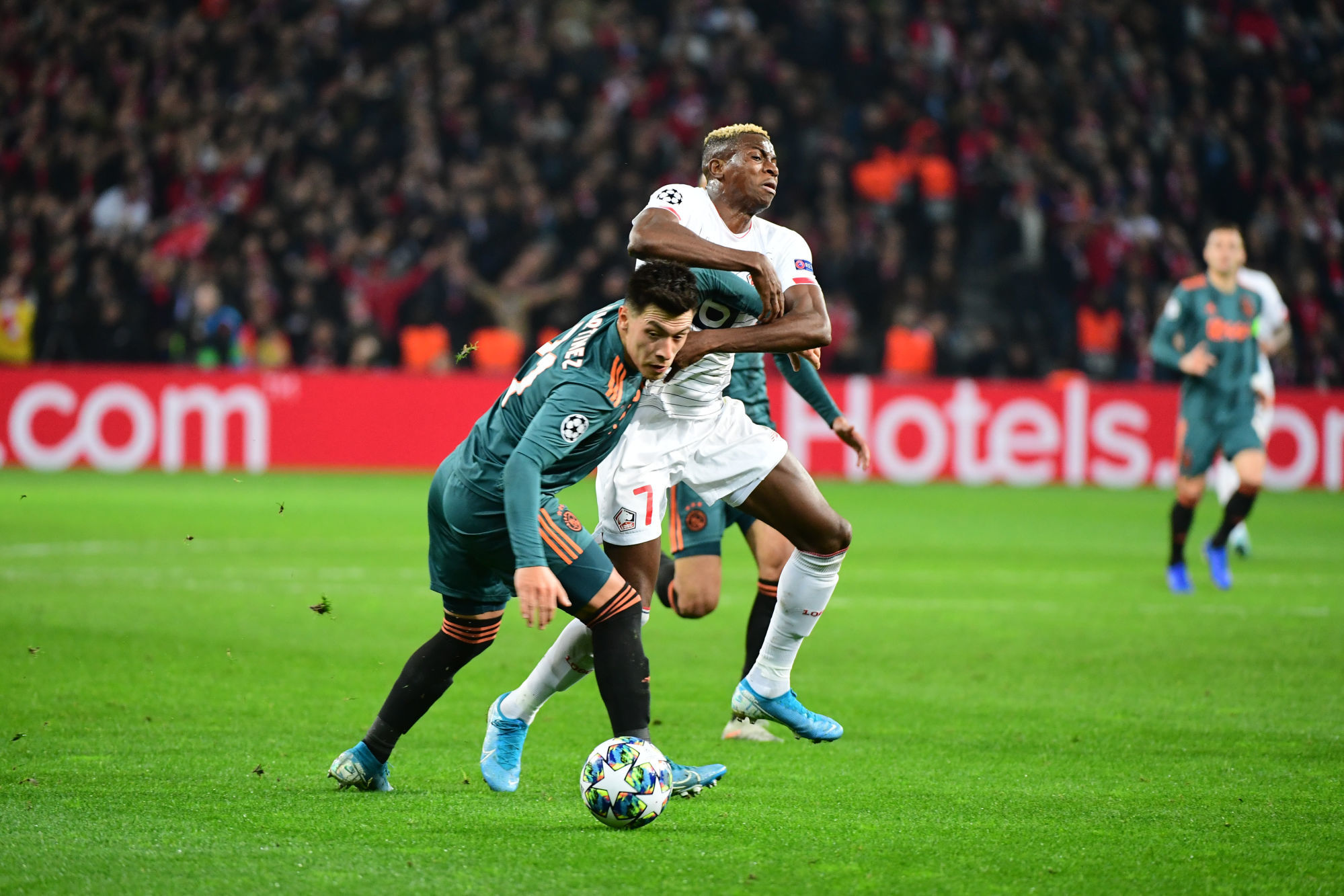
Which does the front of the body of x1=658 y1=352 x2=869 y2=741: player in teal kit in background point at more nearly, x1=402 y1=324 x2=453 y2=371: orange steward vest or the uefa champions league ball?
the uefa champions league ball

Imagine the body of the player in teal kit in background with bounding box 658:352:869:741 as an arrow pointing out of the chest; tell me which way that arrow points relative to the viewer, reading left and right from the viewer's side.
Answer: facing the viewer and to the right of the viewer

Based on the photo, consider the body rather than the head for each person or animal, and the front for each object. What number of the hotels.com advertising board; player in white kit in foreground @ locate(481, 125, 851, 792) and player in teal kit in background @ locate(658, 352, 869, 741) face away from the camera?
0

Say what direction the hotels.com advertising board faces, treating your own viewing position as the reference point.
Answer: facing the viewer

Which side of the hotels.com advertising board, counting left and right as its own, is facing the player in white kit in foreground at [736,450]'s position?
front

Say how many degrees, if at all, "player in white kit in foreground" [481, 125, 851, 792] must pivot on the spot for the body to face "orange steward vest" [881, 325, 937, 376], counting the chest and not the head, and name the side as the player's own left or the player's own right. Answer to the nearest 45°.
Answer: approximately 135° to the player's own left

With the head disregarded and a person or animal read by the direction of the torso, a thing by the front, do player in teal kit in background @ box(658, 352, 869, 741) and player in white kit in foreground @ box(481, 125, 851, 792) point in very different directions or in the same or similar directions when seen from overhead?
same or similar directions

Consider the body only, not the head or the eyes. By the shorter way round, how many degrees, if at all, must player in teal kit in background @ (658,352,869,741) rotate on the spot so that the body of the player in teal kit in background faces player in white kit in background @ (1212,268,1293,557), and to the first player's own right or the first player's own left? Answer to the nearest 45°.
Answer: approximately 90° to the first player's own left

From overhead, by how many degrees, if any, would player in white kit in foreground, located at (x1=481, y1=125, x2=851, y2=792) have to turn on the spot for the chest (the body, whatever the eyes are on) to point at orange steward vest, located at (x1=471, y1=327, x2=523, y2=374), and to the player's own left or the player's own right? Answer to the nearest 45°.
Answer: approximately 135° to the player's own left

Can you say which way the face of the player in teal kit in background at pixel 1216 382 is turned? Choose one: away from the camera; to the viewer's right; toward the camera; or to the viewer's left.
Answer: toward the camera

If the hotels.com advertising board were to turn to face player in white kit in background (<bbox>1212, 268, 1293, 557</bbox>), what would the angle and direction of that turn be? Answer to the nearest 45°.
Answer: approximately 45° to its left

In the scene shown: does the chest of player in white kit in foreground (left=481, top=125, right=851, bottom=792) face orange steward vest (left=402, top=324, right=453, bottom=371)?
no

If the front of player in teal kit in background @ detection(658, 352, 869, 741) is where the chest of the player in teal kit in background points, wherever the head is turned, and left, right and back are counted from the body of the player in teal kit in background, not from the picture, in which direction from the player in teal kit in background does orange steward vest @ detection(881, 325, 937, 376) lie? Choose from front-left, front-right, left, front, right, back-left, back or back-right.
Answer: back-left

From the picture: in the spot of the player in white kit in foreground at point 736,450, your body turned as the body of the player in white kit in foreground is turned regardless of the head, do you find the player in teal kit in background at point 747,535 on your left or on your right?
on your left
